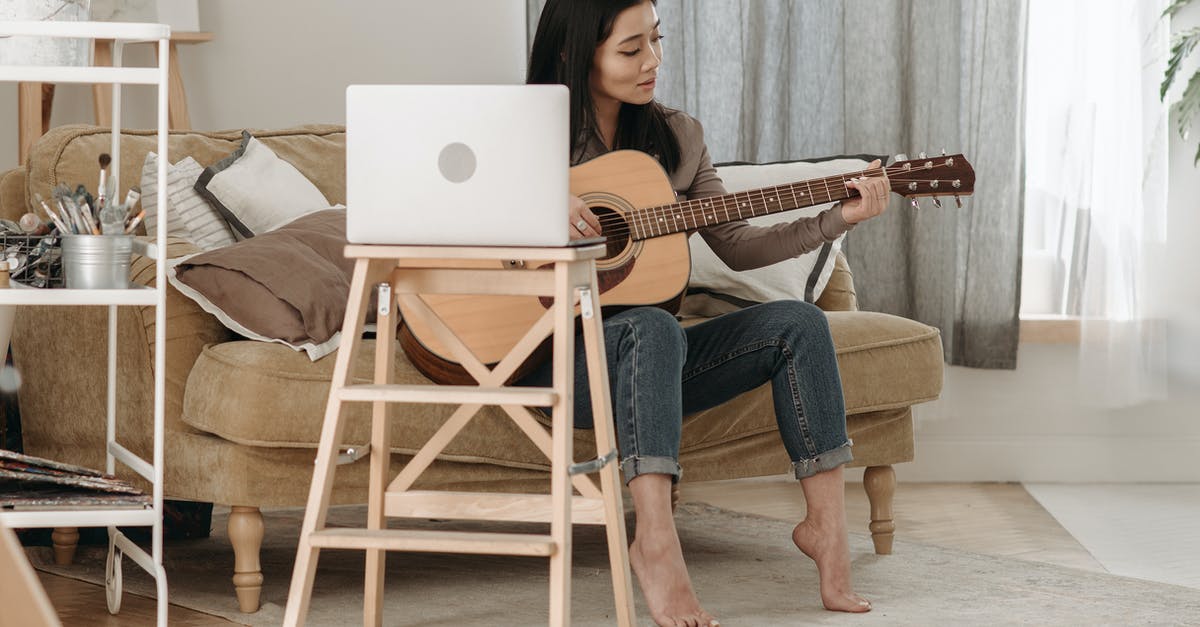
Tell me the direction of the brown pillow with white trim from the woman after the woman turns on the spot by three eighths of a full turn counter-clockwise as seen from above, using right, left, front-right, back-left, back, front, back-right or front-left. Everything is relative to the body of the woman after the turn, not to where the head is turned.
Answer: left

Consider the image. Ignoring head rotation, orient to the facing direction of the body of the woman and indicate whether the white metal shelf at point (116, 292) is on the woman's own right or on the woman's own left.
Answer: on the woman's own right

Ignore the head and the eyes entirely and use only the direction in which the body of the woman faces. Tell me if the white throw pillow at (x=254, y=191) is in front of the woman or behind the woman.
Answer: behind

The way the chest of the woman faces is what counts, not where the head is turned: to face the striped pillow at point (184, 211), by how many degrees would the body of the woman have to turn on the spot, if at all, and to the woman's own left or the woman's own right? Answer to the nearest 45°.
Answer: approximately 135° to the woman's own right

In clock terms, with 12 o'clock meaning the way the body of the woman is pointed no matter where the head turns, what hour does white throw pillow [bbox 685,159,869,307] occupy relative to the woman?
The white throw pillow is roughly at 8 o'clock from the woman.

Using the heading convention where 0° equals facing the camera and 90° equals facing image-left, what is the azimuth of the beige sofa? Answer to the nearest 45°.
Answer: approximately 315°

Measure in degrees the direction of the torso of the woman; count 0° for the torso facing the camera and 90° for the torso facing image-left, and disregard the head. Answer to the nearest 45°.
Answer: approximately 315°

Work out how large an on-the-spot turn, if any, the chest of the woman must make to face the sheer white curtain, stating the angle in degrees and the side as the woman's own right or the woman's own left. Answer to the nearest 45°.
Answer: approximately 90° to the woman's own left
